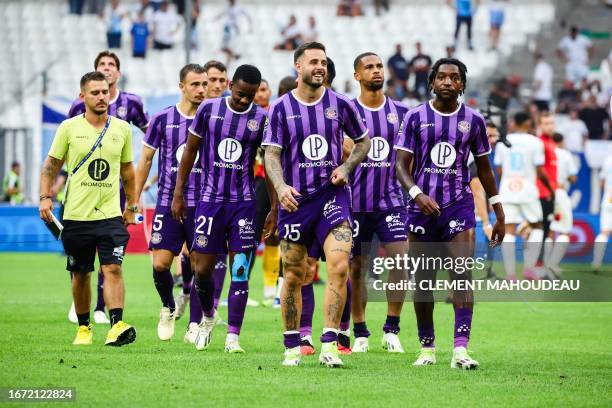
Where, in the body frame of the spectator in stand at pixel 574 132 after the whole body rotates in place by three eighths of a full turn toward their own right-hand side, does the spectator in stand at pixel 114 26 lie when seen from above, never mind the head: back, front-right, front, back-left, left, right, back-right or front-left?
front-left

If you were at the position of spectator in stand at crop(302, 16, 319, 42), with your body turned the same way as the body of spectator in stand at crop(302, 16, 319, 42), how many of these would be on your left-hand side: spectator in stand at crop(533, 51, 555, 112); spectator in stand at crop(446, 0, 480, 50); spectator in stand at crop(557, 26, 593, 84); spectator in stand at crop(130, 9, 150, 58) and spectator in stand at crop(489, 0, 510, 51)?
4

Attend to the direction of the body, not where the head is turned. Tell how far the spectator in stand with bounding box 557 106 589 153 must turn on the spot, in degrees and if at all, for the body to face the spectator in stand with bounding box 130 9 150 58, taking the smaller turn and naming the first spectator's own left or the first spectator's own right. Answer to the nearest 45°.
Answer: approximately 90° to the first spectator's own right

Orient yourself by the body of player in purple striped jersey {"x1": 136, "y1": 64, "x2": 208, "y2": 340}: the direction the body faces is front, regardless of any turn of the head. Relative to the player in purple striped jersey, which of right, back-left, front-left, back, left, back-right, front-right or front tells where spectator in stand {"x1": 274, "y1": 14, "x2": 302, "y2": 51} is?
back-left

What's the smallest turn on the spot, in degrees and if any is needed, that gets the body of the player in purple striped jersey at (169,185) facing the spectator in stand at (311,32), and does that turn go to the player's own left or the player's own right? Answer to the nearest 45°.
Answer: approximately 135° to the player's own left

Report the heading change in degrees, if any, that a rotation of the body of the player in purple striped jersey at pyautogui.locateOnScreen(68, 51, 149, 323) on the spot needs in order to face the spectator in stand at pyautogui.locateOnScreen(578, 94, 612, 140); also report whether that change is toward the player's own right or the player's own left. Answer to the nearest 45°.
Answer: approximately 135° to the player's own left

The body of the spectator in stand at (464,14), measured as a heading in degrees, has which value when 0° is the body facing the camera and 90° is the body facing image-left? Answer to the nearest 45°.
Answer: approximately 0°

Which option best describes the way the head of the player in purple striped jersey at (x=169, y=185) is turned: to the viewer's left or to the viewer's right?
to the viewer's right

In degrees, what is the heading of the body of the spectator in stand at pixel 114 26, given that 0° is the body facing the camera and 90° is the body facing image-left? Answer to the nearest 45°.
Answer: approximately 0°

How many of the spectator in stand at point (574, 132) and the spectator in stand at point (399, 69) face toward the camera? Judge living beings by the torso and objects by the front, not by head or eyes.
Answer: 2

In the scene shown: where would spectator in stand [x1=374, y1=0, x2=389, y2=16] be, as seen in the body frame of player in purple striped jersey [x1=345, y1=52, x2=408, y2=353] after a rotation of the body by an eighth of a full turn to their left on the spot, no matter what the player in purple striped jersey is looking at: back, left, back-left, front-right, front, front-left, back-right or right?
back-left

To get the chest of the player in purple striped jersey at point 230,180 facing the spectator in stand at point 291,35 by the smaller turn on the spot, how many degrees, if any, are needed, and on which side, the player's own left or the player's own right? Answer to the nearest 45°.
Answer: approximately 180°
